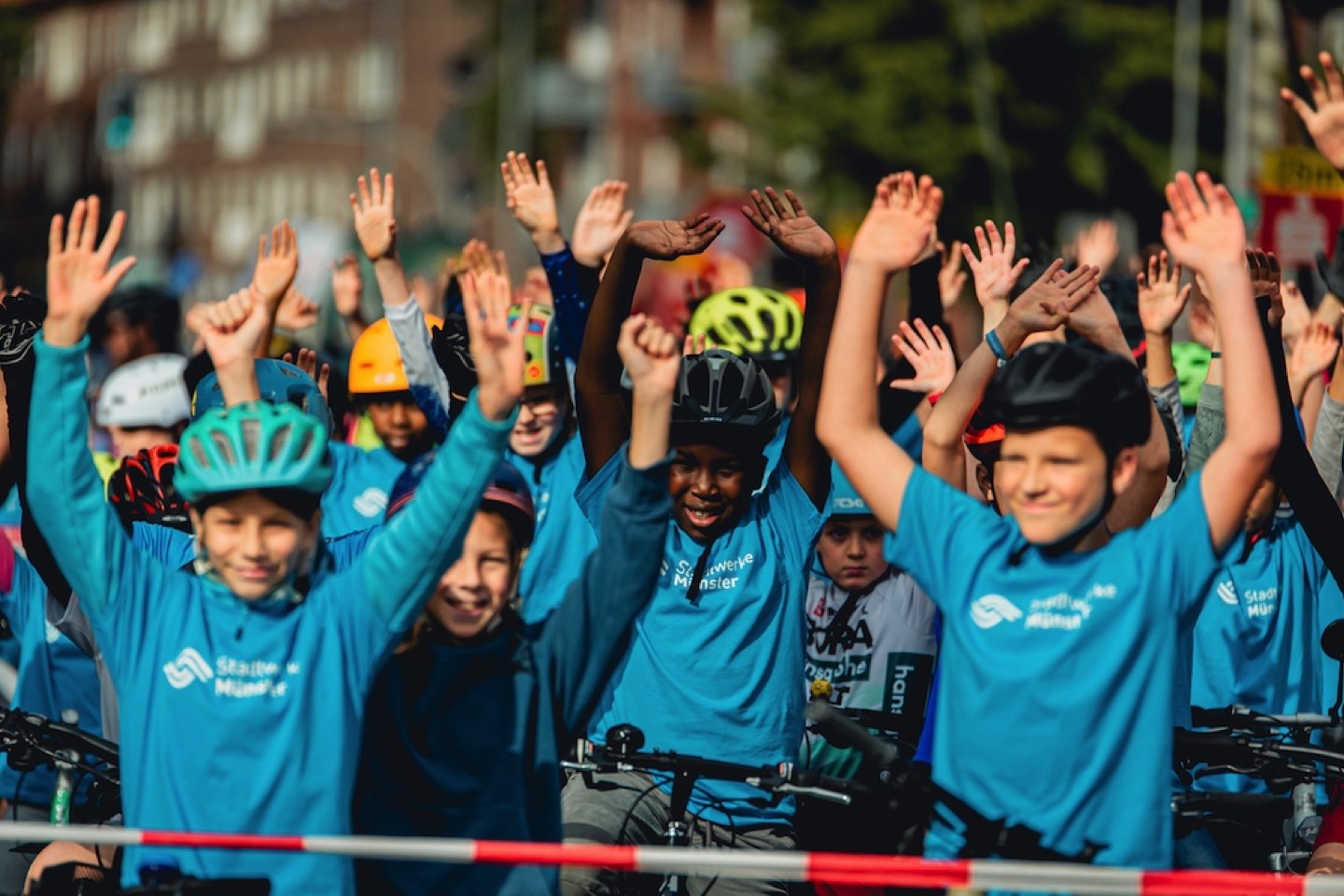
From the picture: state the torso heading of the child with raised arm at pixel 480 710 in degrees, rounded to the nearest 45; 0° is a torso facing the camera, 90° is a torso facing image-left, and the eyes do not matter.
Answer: approximately 0°

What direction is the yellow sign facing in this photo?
toward the camera

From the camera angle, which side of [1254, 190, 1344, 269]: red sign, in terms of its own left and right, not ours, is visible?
front

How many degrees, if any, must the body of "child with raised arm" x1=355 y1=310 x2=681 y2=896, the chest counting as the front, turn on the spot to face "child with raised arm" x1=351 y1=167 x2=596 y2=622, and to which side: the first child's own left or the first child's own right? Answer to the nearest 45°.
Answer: approximately 180°

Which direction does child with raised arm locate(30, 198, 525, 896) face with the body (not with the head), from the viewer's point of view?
toward the camera

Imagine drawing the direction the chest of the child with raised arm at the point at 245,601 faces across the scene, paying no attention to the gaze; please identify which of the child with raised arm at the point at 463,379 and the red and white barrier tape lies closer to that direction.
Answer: the red and white barrier tape

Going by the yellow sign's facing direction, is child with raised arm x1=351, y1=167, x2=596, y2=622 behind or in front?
in front

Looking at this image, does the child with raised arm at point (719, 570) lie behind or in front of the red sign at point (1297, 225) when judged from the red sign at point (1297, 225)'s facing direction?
in front

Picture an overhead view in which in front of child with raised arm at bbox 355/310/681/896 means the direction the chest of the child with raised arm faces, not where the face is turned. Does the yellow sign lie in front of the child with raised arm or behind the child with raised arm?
behind
